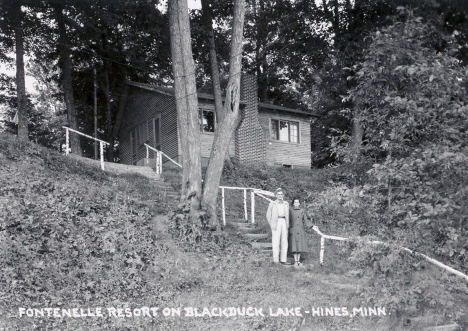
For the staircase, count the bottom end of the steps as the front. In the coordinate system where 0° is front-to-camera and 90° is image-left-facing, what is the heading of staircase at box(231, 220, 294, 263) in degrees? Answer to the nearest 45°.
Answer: approximately 315°

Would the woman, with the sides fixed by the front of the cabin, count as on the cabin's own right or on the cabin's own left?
on the cabin's own left

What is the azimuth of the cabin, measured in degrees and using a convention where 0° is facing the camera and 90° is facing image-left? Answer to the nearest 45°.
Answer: approximately 45°

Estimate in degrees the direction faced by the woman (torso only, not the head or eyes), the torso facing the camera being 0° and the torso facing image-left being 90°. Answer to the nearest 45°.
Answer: approximately 0°

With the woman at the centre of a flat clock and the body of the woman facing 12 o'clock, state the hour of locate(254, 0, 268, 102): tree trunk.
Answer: The tree trunk is roughly at 6 o'clock from the woman.
